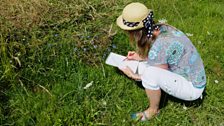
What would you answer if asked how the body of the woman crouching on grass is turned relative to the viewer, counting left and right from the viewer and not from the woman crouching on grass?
facing to the left of the viewer
